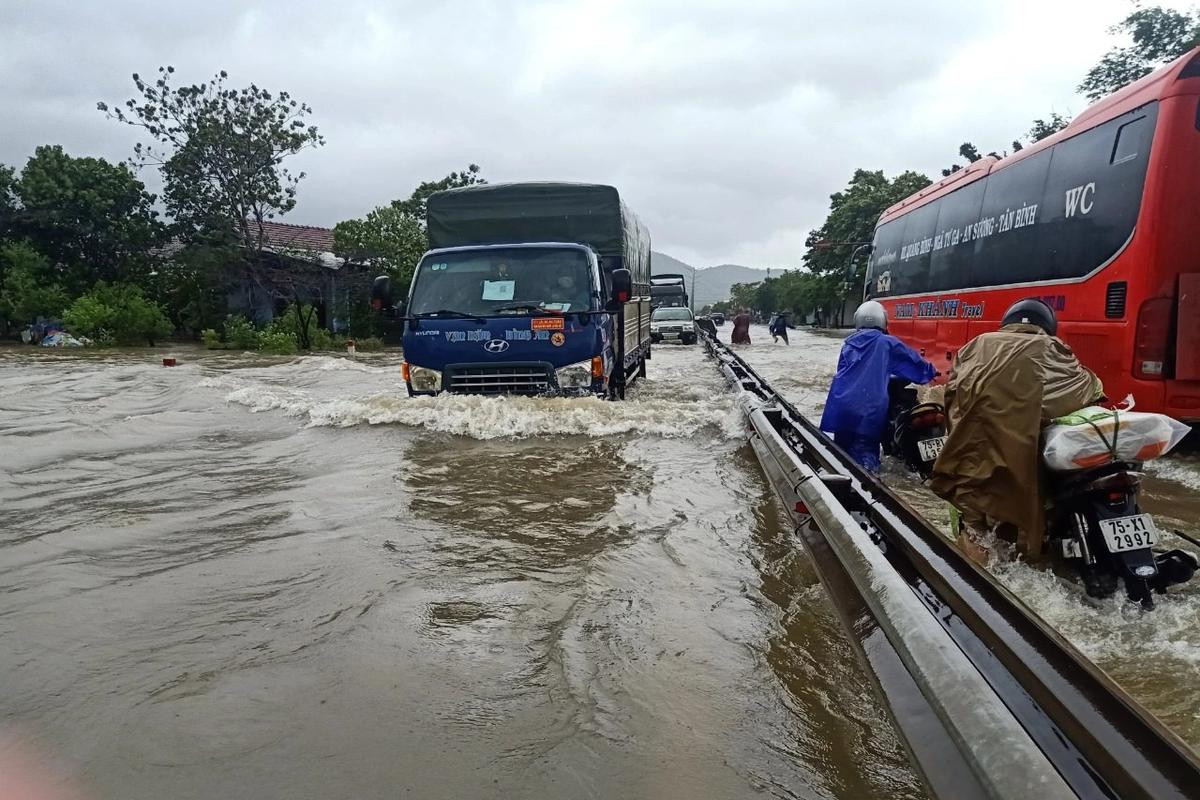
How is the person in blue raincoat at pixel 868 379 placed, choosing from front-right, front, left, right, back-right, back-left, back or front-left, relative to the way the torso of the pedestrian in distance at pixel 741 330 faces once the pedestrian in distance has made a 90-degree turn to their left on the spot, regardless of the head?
left

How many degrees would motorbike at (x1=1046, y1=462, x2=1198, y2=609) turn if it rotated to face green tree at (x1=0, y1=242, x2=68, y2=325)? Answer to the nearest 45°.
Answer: approximately 45° to its left

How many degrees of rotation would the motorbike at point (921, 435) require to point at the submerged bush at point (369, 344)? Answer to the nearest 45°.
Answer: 0° — it already faces it

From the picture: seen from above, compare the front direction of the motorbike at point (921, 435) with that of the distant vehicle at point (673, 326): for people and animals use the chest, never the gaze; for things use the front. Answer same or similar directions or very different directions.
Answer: very different directions

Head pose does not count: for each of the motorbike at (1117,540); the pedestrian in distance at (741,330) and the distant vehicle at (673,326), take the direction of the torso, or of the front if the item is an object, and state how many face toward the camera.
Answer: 1

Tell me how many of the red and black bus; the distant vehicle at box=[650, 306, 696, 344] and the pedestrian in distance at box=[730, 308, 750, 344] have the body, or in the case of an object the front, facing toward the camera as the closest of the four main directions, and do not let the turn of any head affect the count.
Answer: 1

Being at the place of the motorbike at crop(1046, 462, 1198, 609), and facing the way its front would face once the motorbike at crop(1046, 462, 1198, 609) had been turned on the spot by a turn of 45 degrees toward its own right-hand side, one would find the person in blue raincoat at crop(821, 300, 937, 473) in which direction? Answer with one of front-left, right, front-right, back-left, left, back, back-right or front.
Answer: front-left

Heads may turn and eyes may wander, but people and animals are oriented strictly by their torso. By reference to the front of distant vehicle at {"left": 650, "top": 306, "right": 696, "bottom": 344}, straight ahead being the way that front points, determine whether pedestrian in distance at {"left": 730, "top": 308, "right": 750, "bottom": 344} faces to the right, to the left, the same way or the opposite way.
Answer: the opposite way

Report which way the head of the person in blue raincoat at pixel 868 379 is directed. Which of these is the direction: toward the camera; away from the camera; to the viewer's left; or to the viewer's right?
away from the camera

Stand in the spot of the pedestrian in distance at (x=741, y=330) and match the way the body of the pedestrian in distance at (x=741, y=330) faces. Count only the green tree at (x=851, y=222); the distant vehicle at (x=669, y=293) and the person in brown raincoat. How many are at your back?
1

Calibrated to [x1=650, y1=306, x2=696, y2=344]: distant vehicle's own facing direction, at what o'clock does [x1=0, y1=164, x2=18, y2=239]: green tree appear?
The green tree is roughly at 3 o'clock from the distant vehicle.

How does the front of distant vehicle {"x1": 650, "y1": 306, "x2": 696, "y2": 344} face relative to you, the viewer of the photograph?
facing the viewer

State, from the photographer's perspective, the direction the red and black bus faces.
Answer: facing away from the viewer and to the left of the viewer

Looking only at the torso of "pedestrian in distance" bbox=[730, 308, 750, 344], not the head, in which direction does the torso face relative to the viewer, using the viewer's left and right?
facing away from the viewer

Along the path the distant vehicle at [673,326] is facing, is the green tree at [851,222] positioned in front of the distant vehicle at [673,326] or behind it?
behind

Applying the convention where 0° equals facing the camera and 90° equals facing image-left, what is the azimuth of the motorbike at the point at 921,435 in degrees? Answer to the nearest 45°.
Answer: approximately 135°

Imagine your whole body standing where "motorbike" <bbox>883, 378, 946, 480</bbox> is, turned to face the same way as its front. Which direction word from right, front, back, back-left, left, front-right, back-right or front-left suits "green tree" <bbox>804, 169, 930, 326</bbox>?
front-right

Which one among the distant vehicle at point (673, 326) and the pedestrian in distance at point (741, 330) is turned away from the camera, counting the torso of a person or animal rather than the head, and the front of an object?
the pedestrian in distance

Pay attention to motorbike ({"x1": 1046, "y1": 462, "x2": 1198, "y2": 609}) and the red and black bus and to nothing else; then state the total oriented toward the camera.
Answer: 0
